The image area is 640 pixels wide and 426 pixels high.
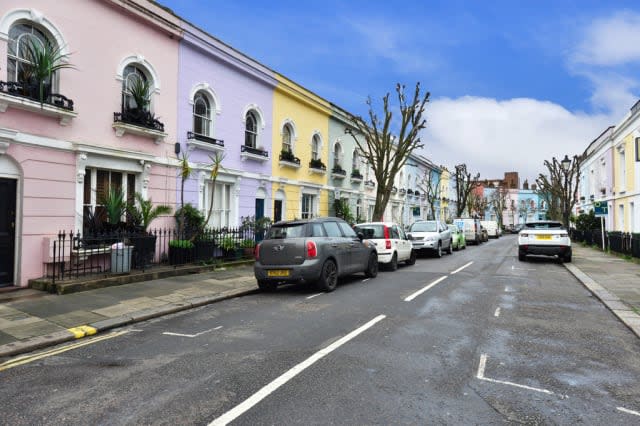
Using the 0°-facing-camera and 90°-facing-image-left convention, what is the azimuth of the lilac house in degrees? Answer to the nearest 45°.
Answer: approximately 315°

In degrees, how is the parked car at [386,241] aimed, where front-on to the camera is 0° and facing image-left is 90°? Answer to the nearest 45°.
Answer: approximately 225°

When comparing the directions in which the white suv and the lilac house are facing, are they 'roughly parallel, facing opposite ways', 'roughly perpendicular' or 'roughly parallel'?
roughly perpendicular

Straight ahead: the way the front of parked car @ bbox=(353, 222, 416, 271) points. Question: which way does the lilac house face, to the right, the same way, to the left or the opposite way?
to the right

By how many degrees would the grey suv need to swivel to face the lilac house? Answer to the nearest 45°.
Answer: approximately 90° to its left

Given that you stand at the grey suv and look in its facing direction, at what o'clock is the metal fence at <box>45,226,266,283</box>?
The metal fence is roughly at 8 o'clock from the grey suv.

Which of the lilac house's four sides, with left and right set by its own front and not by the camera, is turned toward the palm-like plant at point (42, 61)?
right

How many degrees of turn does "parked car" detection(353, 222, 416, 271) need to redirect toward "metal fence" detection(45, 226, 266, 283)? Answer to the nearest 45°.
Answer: approximately 180°

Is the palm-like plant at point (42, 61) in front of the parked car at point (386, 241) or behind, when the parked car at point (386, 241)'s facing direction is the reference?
behind

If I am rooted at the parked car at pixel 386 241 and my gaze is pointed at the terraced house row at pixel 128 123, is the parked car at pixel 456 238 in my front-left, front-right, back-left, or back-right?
back-right

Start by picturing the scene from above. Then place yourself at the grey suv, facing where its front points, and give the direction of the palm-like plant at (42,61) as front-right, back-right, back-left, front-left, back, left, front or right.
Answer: back-left
